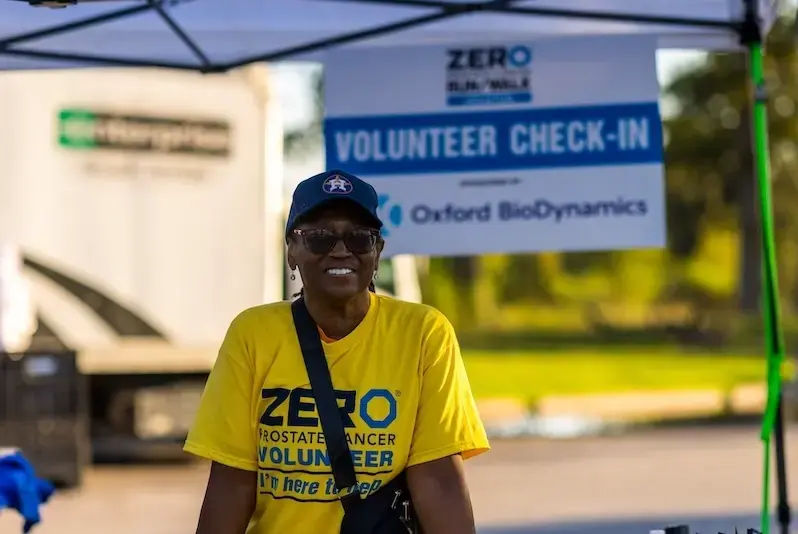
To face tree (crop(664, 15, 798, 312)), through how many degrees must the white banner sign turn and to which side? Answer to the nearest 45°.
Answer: approximately 180°

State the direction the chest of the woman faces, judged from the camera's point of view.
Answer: toward the camera

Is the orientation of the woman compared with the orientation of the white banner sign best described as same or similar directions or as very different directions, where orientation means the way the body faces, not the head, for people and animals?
same or similar directions

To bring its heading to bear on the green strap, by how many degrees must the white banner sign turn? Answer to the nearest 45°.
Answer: approximately 45° to its left

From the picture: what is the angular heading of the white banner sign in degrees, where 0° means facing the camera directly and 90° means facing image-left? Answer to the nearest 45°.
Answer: approximately 0°

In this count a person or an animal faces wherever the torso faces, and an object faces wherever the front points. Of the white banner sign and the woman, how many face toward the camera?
2

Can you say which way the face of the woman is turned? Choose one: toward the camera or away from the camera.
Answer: toward the camera

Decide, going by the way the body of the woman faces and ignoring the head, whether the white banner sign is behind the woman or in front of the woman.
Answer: behind
